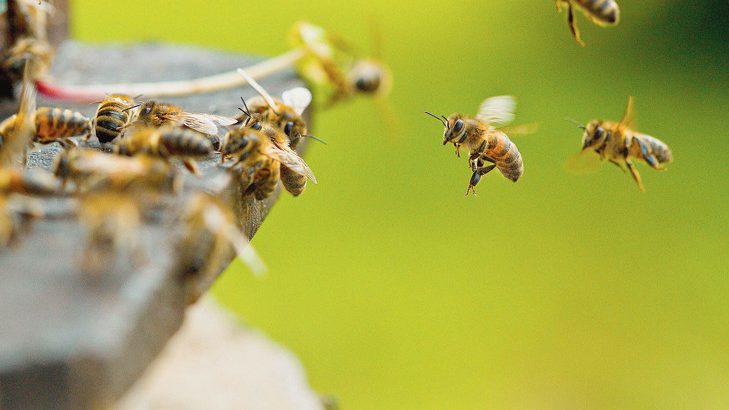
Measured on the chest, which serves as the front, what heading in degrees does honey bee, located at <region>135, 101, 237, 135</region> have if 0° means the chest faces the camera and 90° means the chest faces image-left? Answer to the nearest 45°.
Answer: approximately 90°

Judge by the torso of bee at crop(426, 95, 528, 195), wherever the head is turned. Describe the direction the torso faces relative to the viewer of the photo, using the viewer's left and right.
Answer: facing to the left of the viewer

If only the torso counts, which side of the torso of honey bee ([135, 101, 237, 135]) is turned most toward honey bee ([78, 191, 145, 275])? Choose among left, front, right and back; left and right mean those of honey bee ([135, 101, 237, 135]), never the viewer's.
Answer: left

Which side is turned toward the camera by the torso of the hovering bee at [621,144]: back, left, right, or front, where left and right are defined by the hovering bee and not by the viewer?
left

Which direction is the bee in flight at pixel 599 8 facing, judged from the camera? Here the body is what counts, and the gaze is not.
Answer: to the viewer's left

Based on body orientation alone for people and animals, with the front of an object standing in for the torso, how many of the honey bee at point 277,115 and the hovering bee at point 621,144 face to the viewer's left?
1

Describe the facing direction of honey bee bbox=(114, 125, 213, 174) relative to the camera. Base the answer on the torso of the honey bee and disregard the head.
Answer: to the viewer's left

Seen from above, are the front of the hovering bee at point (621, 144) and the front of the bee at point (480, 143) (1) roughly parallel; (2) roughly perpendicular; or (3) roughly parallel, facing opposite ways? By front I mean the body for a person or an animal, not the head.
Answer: roughly parallel

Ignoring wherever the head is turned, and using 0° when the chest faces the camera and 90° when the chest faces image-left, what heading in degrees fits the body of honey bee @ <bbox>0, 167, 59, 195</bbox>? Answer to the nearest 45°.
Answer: approximately 90°
